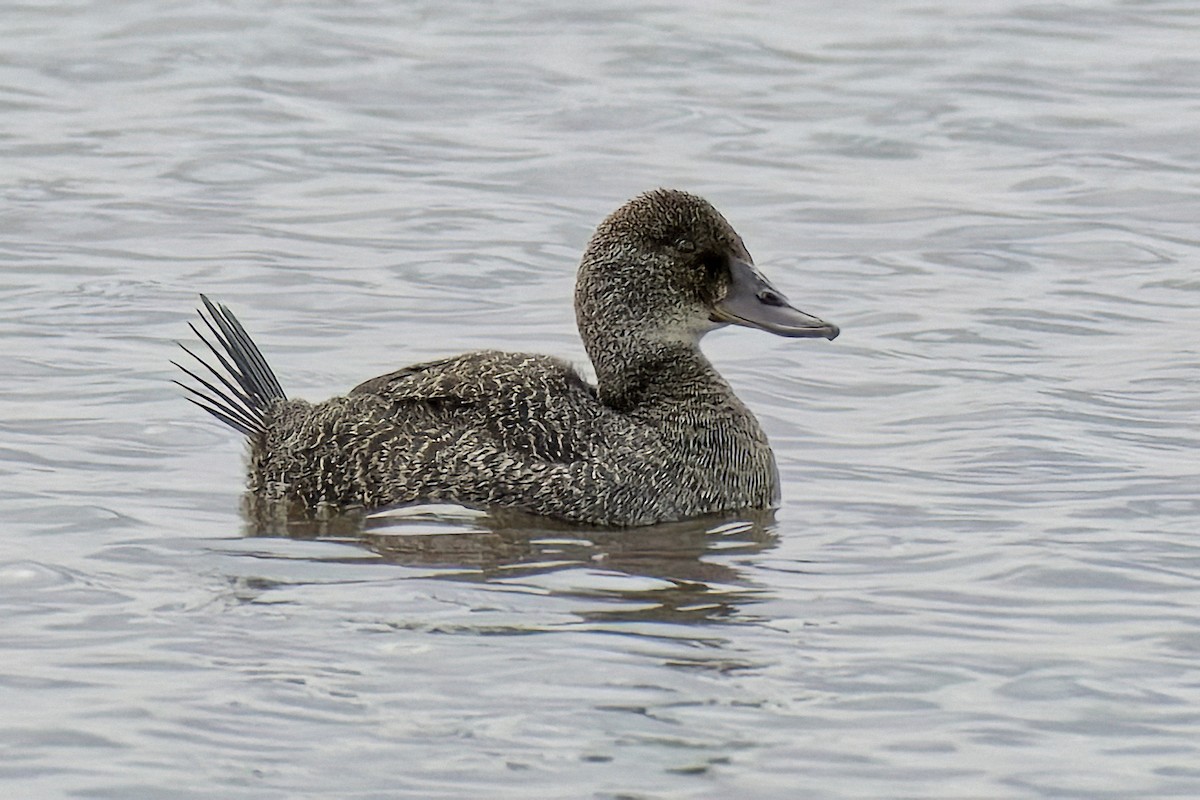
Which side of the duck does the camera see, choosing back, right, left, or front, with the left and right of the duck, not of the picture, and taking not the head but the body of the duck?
right
